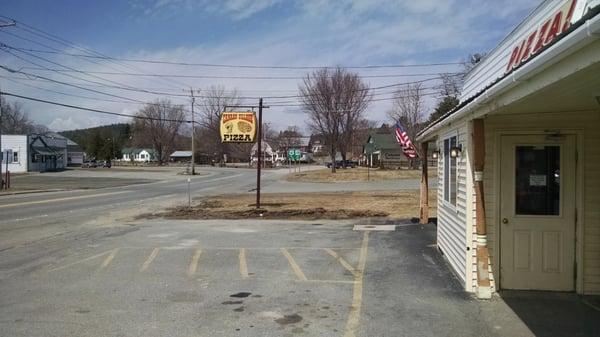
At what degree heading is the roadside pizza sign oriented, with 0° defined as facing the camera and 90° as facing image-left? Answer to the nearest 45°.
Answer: approximately 0°
